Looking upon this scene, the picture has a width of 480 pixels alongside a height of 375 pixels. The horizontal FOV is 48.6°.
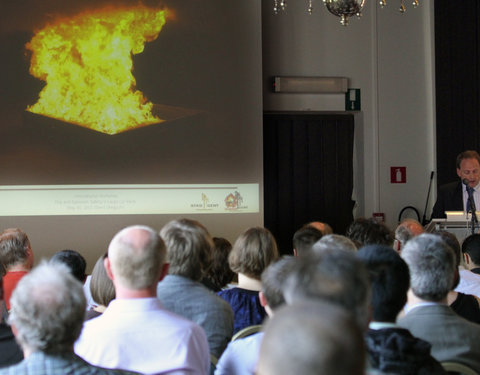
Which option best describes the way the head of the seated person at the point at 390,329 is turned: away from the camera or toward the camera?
away from the camera

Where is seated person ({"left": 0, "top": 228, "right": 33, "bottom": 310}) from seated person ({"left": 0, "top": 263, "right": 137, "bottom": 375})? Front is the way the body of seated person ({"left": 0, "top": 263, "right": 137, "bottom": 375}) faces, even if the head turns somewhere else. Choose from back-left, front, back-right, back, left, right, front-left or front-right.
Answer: front

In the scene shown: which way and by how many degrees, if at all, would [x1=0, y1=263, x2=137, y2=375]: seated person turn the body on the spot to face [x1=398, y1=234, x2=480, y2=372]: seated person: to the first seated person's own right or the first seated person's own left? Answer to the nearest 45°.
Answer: approximately 90° to the first seated person's own right

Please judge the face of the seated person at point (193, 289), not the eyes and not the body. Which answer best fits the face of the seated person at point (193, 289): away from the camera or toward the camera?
away from the camera

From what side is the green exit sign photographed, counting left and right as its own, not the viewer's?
front

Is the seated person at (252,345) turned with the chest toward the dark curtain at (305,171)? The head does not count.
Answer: yes

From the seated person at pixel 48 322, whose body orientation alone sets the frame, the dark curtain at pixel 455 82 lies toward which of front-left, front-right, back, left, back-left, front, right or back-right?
front-right

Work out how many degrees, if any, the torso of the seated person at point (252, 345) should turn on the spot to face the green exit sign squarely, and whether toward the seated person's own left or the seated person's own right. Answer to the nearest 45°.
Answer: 0° — they already face it

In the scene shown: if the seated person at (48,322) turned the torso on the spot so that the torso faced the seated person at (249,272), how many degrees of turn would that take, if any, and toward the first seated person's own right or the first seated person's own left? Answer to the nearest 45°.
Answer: approximately 45° to the first seated person's own right

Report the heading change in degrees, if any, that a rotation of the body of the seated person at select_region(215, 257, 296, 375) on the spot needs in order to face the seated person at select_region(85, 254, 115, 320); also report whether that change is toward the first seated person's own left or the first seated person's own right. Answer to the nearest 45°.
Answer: approximately 45° to the first seated person's own left

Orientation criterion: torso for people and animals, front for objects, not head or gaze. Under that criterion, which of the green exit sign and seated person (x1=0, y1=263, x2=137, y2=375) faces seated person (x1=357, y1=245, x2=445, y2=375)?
the green exit sign

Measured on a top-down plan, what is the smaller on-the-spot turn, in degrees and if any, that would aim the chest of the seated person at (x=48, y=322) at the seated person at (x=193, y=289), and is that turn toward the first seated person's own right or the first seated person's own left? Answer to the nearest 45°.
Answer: approximately 45° to the first seated person's own right

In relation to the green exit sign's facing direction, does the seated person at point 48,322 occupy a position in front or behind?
in front

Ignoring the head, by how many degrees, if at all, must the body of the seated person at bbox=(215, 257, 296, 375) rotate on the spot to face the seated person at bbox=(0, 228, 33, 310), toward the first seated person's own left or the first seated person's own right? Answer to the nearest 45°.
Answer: approximately 45° to the first seated person's own left

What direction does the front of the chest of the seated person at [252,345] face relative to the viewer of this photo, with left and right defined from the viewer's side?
facing away from the viewer

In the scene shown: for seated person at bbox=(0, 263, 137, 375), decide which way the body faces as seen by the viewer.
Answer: away from the camera

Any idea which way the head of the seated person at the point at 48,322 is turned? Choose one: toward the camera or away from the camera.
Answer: away from the camera

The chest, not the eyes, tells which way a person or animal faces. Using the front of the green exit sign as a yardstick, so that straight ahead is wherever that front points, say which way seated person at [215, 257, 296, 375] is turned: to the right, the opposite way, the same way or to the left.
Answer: the opposite way
